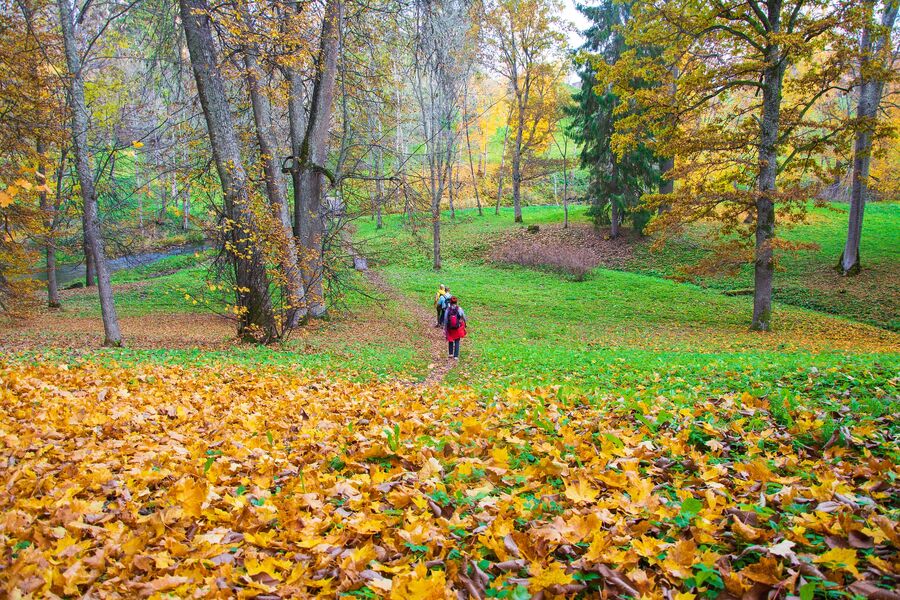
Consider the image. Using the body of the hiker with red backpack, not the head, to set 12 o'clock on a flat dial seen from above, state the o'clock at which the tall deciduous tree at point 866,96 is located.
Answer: The tall deciduous tree is roughly at 2 o'clock from the hiker with red backpack.

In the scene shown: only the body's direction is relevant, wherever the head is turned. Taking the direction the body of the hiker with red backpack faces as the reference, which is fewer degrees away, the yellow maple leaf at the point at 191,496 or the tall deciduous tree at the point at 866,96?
the tall deciduous tree

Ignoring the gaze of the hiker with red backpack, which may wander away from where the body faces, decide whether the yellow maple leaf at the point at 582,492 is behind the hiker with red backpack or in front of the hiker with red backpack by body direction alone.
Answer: behind

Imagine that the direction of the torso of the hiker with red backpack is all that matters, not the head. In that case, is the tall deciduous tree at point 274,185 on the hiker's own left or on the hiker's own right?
on the hiker's own left

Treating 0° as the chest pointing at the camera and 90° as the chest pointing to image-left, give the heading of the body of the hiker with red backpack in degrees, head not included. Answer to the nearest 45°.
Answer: approximately 180°

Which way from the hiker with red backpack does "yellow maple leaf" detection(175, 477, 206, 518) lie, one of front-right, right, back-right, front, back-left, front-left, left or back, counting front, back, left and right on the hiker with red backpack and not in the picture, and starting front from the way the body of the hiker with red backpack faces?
back

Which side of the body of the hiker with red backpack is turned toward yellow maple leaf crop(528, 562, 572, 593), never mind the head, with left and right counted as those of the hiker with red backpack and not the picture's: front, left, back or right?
back

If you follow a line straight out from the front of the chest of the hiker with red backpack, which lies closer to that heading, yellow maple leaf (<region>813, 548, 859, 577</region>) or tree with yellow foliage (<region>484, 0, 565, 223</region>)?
the tree with yellow foliage

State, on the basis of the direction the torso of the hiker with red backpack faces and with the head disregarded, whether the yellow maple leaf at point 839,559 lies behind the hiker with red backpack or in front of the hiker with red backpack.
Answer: behind

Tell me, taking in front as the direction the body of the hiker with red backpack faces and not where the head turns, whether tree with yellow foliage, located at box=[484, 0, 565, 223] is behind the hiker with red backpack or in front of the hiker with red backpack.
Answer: in front
